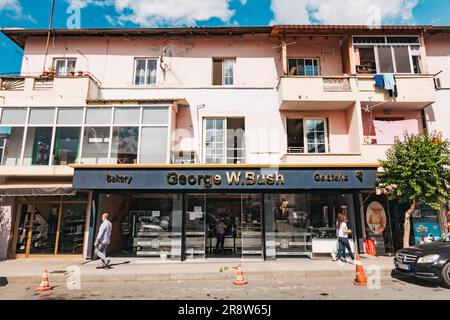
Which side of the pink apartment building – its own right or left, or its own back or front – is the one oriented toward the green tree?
left

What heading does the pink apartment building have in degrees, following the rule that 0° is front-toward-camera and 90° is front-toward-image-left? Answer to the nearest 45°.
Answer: approximately 0°
